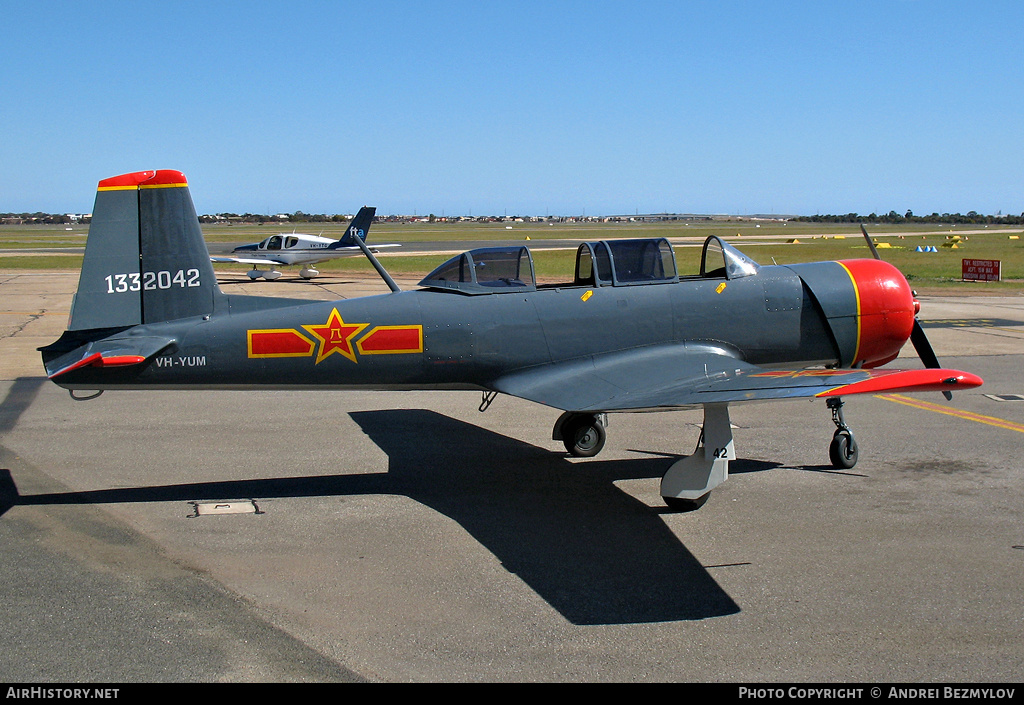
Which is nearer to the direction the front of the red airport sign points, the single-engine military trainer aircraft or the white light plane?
the single-engine military trainer aircraft

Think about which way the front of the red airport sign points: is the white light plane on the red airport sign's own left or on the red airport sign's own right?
on the red airport sign's own right

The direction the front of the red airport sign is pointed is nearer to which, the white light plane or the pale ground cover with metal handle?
the pale ground cover with metal handle

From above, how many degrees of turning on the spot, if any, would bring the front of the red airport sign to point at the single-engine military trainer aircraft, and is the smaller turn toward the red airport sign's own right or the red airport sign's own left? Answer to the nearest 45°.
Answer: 0° — it already faces it

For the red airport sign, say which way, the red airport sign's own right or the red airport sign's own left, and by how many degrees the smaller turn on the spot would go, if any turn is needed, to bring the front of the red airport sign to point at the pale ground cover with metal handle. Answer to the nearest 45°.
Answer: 0° — it already faces it

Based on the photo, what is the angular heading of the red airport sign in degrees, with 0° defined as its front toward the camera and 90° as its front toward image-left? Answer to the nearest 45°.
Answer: approximately 0°
